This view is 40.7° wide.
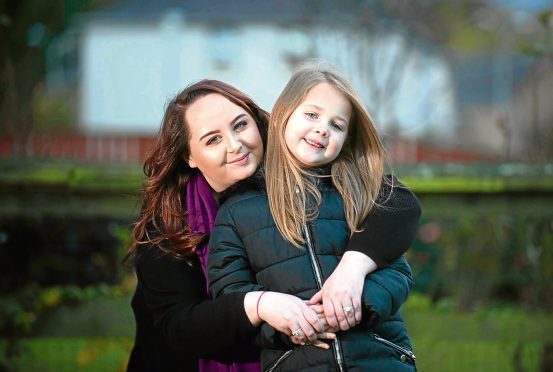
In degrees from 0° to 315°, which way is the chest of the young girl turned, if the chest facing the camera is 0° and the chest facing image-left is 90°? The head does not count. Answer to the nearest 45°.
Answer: approximately 0°

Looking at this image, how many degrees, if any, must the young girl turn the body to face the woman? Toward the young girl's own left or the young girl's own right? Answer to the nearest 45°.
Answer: approximately 135° to the young girl's own right

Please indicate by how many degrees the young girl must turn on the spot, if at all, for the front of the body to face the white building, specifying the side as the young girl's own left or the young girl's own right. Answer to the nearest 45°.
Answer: approximately 180°
